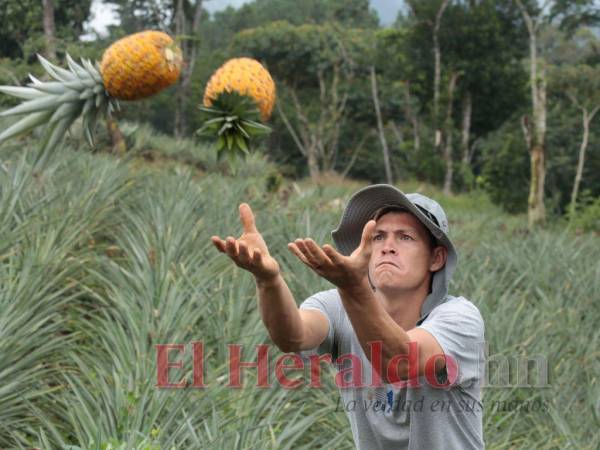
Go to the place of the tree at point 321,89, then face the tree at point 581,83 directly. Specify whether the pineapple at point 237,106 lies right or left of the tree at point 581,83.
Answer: right

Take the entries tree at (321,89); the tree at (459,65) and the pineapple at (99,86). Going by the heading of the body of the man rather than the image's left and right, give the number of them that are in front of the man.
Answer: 1

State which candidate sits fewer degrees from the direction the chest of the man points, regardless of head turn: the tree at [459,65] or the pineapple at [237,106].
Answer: the pineapple

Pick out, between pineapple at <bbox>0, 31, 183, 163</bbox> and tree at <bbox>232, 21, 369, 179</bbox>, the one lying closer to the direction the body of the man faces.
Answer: the pineapple

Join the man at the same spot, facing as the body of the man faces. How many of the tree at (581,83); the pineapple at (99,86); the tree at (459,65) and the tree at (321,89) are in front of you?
1

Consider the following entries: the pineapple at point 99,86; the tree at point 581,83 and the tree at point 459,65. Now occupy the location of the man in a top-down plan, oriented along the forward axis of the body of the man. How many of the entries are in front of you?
1

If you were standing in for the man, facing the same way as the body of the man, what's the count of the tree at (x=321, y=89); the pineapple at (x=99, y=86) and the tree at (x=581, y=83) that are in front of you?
1

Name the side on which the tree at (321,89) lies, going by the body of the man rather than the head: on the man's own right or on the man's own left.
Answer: on the man's own right

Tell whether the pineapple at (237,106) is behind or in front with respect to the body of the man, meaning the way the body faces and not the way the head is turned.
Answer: in front

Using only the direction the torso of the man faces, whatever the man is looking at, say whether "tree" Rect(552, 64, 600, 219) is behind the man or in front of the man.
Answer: behind

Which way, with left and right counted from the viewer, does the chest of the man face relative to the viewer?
facing the viewer and to the left of the viewer
